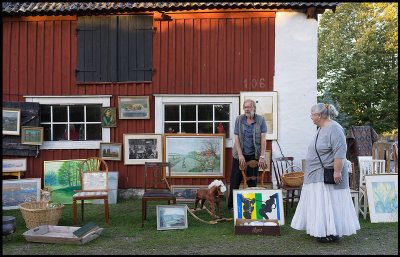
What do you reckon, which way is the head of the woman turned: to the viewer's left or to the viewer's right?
to the viewer's left

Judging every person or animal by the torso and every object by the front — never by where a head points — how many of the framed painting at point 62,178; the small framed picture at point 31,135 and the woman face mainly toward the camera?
2

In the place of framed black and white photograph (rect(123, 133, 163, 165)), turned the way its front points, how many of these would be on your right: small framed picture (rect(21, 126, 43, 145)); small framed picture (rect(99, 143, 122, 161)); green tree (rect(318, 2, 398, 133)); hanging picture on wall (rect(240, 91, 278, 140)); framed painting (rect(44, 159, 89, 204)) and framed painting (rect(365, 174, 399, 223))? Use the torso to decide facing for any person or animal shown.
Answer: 3

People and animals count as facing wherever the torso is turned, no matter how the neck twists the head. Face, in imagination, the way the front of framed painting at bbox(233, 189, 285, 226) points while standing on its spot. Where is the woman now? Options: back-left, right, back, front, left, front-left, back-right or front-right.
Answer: front-left

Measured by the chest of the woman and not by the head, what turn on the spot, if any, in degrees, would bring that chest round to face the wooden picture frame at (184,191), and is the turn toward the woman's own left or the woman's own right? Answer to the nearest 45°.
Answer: approximately 45° to the woman's own right

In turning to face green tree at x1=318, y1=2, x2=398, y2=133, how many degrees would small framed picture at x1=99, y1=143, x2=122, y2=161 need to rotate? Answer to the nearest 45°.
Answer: approximately 135° to its left

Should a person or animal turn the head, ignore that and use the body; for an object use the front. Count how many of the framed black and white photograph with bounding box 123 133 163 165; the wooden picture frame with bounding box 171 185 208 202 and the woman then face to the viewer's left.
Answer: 1

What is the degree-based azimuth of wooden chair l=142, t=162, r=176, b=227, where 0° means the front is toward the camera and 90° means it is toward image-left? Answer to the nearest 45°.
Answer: approximately 0°

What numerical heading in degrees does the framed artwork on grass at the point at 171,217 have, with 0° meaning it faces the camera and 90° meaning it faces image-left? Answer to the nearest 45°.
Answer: approximately 0°

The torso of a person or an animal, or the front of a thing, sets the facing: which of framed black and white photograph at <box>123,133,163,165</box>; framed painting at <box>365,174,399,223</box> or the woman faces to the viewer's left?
the woman

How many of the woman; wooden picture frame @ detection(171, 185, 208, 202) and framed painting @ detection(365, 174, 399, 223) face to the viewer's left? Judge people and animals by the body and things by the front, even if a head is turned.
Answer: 1

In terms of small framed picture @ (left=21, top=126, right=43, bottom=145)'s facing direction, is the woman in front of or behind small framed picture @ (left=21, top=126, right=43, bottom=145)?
in front
